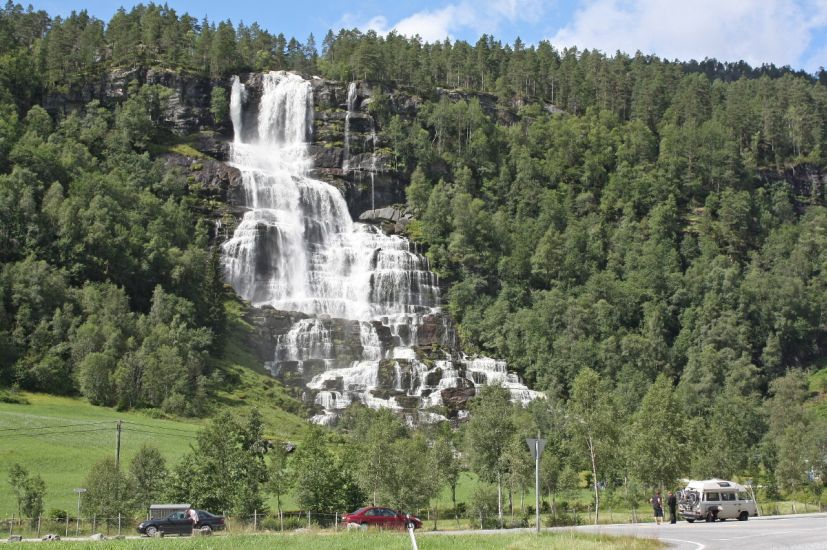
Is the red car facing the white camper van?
yes

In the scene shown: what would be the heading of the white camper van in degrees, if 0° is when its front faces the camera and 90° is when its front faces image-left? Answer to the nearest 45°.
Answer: approximately 225°

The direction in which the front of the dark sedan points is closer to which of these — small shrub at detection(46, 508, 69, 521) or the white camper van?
the small shrub

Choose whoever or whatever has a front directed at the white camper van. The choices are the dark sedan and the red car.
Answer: the red car

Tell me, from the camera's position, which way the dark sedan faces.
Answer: facing to the left of the viewer

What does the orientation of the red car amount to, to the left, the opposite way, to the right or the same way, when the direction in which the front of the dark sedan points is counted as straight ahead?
the opposite way

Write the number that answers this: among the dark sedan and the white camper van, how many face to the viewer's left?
1

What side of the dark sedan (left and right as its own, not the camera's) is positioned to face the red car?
back

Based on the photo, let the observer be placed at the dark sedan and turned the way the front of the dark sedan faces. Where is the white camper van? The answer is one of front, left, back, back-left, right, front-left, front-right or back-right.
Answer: back

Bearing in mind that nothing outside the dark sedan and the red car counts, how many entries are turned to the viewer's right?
1

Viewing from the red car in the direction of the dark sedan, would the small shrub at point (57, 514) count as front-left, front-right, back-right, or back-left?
front-right

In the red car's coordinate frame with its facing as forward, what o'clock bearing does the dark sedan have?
The dark sedan is roughly at 6 o'clock from the red car.

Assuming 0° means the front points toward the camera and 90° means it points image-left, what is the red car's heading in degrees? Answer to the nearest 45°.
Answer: approximately 270°

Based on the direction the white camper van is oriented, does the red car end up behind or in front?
behind

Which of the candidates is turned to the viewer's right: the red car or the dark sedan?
the red car

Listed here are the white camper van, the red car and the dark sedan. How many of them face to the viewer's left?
1

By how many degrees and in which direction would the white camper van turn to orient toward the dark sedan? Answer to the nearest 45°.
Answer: approximately 135° to its left
